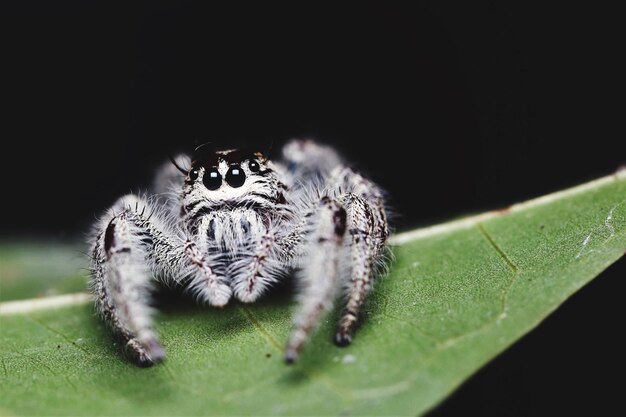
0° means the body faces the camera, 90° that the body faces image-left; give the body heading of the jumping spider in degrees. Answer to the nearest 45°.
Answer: approximately 0°

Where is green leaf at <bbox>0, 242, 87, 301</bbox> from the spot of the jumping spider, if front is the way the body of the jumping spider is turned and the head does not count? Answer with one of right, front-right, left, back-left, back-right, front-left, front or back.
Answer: back-right
